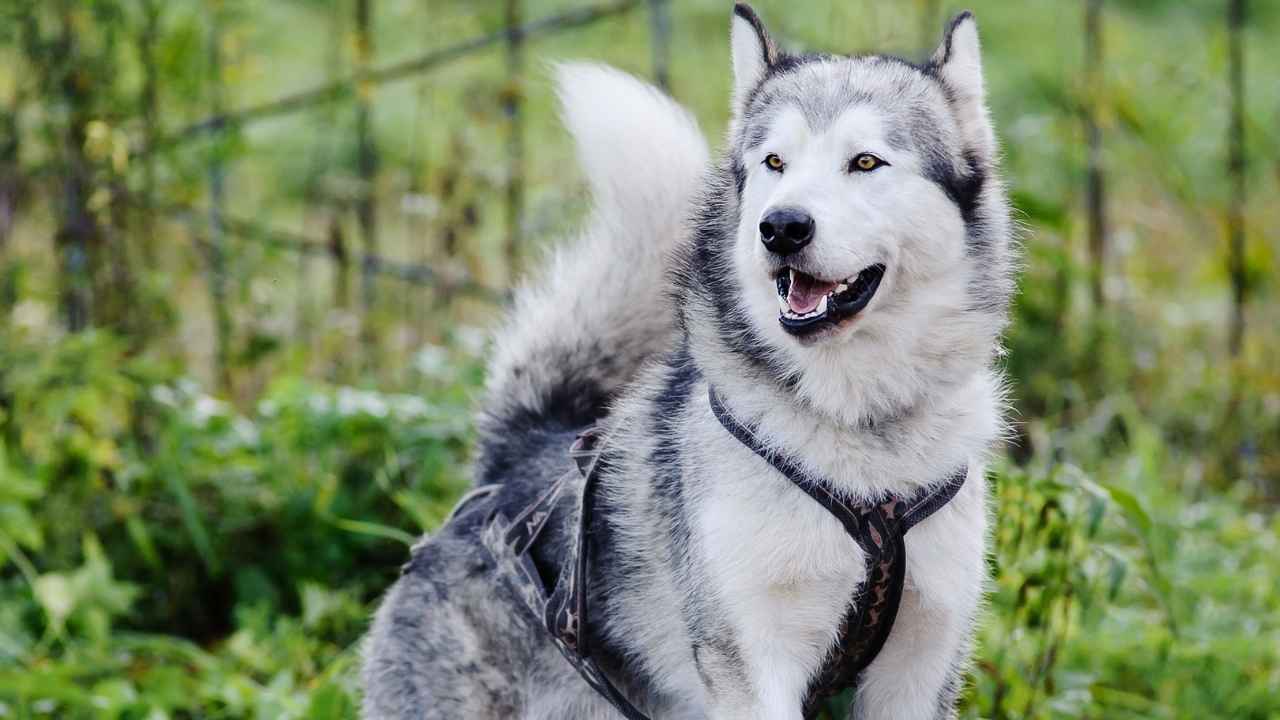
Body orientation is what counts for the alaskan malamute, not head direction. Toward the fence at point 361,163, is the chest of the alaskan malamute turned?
no

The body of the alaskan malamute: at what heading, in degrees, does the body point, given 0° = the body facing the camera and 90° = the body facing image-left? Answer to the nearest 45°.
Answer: approximately 315°

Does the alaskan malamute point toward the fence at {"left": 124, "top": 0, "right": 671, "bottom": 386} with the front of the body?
no
